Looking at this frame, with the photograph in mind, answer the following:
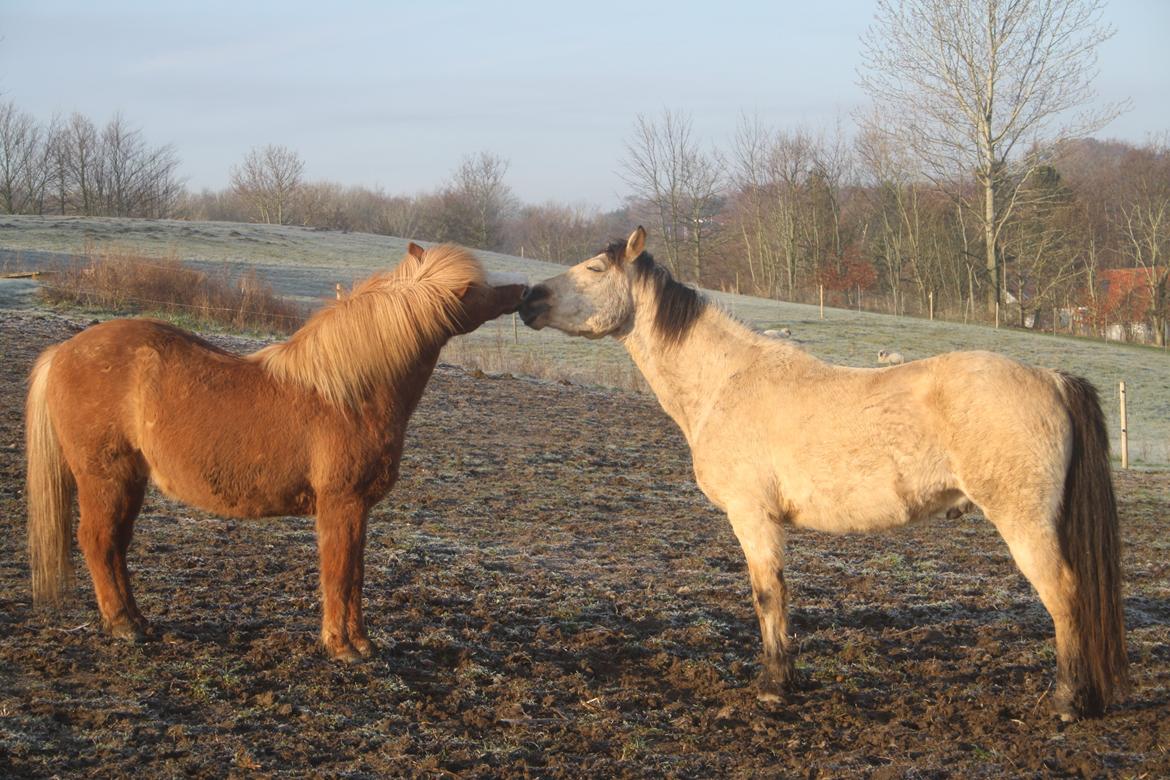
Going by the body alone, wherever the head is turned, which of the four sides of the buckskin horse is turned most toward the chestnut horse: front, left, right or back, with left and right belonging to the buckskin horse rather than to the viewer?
front

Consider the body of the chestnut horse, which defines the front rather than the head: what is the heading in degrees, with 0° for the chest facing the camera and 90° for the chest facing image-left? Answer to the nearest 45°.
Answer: approximately 270°

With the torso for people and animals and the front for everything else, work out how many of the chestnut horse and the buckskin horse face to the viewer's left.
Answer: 1

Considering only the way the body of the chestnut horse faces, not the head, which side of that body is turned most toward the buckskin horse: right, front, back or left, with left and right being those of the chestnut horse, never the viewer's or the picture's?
front

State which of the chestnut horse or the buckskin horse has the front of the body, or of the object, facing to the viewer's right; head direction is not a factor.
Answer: the chestnut horse

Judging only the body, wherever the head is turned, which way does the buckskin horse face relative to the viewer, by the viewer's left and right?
facing to the left of the viewer

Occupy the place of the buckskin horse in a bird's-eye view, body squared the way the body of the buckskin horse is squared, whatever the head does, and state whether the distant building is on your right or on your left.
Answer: on your right
